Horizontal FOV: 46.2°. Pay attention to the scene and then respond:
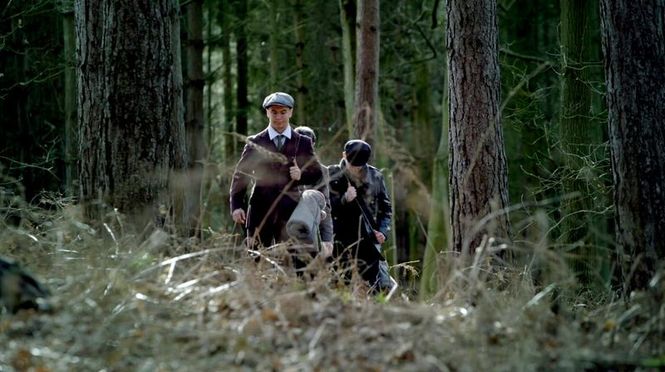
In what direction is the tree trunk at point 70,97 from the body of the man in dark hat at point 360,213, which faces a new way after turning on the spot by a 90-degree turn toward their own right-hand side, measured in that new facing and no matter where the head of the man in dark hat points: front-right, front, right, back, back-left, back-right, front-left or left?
front-right

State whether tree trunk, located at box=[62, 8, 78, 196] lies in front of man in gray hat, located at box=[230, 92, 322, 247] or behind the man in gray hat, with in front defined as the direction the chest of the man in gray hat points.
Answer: behind

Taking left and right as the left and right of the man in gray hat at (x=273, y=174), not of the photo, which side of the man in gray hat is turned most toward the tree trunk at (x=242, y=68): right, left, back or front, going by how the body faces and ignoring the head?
back

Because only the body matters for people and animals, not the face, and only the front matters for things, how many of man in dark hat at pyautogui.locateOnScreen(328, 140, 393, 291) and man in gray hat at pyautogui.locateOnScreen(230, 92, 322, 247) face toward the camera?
2

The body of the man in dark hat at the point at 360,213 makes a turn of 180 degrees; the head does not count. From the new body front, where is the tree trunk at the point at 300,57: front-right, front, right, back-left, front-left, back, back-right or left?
front

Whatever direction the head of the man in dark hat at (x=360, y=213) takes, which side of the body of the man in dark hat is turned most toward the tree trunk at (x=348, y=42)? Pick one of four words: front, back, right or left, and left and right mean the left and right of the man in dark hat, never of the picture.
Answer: back

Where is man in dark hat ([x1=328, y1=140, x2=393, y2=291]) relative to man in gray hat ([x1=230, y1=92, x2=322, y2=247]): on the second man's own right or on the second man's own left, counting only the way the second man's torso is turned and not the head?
on the second man's own left

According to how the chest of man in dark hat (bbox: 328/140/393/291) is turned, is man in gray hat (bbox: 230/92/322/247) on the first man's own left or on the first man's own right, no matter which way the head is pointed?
on the first man's own right

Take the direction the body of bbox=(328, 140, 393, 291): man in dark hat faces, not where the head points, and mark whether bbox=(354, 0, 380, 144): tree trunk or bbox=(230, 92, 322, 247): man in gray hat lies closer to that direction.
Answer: the man in gray hat
